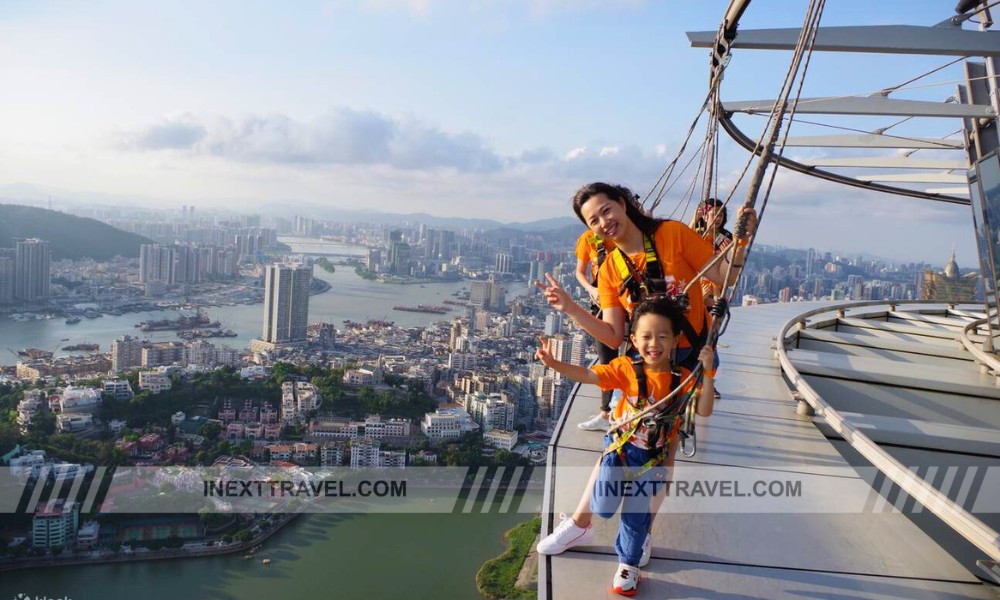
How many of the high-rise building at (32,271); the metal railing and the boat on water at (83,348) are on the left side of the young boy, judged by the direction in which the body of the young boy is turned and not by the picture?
1

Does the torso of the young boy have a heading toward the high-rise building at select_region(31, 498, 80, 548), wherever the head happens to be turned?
no

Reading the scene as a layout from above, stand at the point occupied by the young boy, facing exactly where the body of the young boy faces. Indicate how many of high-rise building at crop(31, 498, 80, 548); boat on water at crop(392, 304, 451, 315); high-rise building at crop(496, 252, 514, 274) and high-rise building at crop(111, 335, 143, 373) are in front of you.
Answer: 0

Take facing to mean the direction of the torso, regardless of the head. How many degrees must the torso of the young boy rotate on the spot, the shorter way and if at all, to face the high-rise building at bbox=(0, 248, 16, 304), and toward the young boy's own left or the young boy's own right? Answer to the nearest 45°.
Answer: approximately 135° to the young boy's own right

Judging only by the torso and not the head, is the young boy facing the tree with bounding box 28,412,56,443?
no

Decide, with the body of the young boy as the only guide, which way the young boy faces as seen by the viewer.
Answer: toward the camera

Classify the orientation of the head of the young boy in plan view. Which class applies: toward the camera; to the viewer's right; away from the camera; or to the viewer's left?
toward the camera

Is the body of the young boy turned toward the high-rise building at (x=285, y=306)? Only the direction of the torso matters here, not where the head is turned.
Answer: no

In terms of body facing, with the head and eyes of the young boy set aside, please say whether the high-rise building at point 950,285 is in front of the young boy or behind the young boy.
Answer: behind

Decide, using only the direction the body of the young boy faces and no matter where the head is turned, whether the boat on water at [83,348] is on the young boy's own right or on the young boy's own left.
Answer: on the young boy's own right

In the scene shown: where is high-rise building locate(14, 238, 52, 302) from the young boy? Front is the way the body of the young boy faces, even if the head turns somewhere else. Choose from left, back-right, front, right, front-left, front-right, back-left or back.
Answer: back-right

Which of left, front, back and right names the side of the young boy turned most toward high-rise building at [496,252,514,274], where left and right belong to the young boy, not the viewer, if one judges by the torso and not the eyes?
back

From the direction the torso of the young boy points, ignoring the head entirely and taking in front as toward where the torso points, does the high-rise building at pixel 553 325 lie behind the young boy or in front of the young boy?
behind
